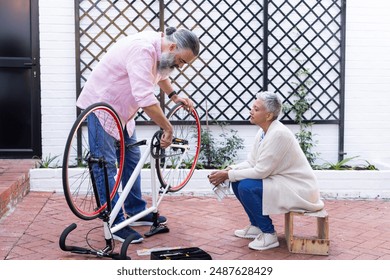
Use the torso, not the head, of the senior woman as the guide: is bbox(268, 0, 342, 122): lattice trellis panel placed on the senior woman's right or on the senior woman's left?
on the senior woman's right

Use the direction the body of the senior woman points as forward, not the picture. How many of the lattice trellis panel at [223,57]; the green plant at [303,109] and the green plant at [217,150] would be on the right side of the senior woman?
3

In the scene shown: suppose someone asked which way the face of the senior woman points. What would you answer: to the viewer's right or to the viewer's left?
to the viewer's left

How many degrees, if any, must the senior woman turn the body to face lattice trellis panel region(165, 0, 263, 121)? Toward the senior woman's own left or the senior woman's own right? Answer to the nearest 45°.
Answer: approximately 90° to the senior woman's own right

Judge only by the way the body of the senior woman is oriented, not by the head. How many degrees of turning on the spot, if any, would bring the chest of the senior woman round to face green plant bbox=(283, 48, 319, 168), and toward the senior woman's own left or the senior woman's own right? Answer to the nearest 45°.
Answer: approximately 90° to the senior woman's own right

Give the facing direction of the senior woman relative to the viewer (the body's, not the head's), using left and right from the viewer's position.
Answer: facing to the left of the viewer

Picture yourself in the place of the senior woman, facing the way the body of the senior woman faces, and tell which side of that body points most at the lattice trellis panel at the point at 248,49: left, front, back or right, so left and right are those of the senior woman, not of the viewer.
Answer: right

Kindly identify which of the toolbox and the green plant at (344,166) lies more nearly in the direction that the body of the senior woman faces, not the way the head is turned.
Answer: the toolbox

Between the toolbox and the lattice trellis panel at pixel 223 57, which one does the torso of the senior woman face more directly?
the toolbox

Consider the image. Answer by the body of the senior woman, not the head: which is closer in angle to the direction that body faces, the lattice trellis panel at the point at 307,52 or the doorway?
the doorway

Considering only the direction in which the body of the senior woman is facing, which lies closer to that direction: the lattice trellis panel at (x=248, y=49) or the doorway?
the doorway
